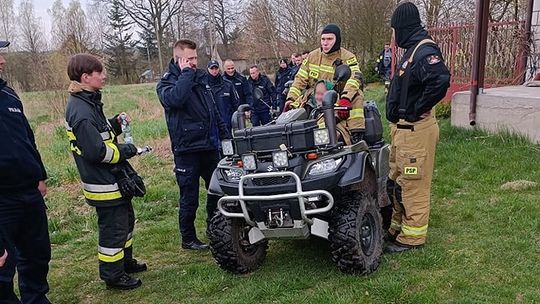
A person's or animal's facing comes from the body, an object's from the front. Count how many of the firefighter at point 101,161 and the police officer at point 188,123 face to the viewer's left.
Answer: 0

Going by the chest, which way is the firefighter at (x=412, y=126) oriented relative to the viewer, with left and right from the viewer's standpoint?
facing to the left of the viewer

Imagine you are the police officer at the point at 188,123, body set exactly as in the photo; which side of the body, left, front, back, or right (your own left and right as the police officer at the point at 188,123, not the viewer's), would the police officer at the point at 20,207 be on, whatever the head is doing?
right

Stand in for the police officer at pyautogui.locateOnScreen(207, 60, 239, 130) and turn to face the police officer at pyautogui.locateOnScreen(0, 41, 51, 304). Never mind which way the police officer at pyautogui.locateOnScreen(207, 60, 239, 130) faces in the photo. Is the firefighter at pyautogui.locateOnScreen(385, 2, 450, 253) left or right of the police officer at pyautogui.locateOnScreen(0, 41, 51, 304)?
left

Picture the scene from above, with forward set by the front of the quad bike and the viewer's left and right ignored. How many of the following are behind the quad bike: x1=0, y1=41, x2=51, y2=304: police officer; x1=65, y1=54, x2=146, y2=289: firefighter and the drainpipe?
1

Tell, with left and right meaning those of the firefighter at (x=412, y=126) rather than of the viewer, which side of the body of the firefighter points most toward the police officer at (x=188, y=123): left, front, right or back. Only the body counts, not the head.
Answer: front

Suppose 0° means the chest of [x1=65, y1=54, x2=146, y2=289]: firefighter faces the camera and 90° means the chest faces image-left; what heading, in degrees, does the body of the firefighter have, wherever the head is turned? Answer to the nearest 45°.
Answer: approximately 270°

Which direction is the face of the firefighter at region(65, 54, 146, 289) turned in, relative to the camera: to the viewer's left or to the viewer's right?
to the viewer's right

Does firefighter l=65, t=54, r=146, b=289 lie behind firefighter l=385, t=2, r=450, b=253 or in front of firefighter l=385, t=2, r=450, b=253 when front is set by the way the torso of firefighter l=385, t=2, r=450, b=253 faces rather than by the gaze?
in front

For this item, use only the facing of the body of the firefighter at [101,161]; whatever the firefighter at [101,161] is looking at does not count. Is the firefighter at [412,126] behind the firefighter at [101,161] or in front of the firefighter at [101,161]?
in front
